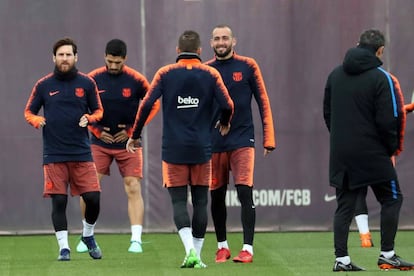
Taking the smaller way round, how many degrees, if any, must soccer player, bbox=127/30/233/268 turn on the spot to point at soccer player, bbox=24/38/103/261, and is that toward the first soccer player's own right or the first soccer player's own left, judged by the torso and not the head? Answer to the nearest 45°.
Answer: approximately 45° to the first soccer player's own left

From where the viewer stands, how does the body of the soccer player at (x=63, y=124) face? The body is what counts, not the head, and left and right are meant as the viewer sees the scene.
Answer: facing the viewer

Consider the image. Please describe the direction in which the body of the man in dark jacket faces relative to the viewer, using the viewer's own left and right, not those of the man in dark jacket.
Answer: facing away from the viewer and to the right of the viewer

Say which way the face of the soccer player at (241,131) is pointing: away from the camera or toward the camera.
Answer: toward the camera

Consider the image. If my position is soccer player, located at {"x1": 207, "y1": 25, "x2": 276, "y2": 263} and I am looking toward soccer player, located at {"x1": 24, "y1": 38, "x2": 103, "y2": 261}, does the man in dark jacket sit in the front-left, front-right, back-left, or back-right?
back-left

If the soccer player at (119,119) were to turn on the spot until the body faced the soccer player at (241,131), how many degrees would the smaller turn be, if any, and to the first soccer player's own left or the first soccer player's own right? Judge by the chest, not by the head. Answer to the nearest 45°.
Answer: approximately 45° to the first soccer player's own left

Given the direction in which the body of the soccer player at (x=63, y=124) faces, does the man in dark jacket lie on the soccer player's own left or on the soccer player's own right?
on the soccer player's own left

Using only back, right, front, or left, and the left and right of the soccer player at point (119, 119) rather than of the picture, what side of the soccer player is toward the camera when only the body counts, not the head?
front

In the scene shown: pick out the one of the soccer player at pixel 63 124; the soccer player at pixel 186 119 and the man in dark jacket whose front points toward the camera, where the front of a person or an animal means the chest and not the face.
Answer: the soccer player at pixel 63 124

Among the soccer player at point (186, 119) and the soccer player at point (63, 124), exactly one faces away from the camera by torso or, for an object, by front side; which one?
the soccer player at point (186, 119)

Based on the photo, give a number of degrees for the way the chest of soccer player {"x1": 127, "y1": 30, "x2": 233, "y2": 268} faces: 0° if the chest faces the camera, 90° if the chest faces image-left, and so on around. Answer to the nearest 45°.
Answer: approximately 180°

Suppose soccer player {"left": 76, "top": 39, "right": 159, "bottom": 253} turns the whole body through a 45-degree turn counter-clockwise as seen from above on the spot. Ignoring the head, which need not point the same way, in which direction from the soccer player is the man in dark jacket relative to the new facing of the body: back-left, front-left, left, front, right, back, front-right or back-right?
front

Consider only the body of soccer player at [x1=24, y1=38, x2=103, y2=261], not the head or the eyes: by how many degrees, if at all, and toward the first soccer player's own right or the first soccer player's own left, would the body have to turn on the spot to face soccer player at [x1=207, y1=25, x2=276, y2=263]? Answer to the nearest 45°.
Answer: approximately 90° to the first soccer player's own left

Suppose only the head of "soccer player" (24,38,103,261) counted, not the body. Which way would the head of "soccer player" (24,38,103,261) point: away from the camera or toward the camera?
toward the camera
